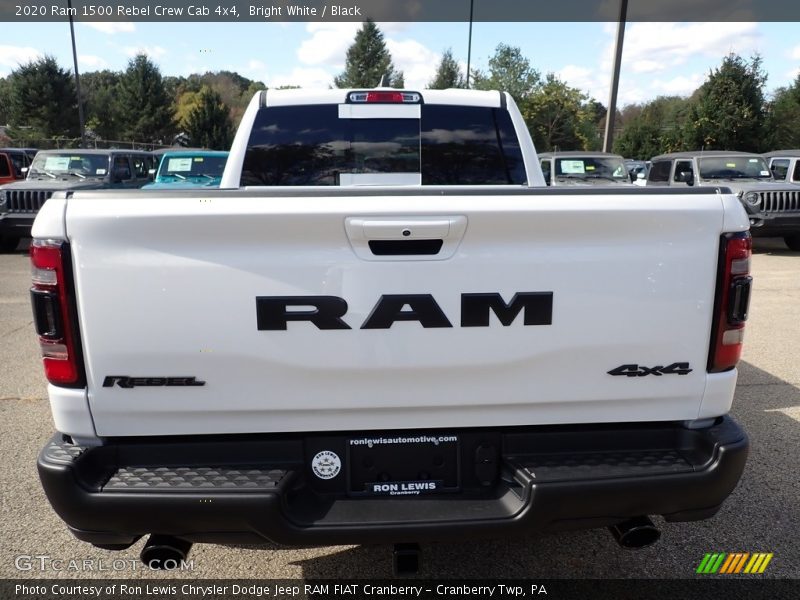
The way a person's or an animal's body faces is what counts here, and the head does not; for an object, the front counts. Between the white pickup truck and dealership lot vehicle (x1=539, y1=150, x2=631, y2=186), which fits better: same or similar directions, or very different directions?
very different directions

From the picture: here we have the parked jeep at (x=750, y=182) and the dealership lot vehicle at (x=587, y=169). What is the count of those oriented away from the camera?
0

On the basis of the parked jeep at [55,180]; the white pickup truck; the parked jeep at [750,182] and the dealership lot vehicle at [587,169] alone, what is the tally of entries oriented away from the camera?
1

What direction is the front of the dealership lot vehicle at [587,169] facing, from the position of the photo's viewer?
facing the viewer and to the right of the viewer

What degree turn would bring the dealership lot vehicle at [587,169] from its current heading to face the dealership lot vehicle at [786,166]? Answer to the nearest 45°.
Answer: approximately 90° to its left

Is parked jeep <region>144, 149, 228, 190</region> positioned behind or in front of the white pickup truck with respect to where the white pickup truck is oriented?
in front

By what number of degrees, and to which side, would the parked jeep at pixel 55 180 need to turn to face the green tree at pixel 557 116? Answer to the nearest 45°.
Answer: approximately 180°

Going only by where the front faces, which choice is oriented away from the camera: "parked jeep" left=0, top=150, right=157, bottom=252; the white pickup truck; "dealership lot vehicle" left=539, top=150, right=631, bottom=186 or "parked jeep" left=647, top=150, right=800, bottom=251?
the white pickup truck

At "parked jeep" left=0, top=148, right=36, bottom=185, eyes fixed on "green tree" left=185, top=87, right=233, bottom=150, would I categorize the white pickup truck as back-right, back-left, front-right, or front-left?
back-right

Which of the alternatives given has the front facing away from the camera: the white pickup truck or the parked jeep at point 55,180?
the white pickup truck

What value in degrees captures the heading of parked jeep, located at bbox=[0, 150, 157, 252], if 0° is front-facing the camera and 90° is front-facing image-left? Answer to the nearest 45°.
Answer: approximately 45°

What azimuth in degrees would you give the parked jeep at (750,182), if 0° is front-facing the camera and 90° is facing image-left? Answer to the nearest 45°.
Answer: approximately 315°

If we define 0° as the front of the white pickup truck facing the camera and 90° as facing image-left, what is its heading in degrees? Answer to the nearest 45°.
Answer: approximately 180°

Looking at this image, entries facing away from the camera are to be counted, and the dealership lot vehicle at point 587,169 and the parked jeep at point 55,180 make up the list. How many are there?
0

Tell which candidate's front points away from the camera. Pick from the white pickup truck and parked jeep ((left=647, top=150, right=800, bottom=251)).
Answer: the white pickup truck

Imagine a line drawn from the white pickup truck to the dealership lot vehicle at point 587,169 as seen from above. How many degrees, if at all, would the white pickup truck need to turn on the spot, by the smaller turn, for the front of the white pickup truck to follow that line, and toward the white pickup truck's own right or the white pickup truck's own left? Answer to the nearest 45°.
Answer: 0° — it already faces it

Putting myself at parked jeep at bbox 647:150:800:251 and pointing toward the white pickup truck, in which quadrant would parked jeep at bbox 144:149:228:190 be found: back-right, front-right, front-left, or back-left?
front-right

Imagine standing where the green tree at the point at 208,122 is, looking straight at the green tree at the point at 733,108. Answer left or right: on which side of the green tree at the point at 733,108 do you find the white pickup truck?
right
